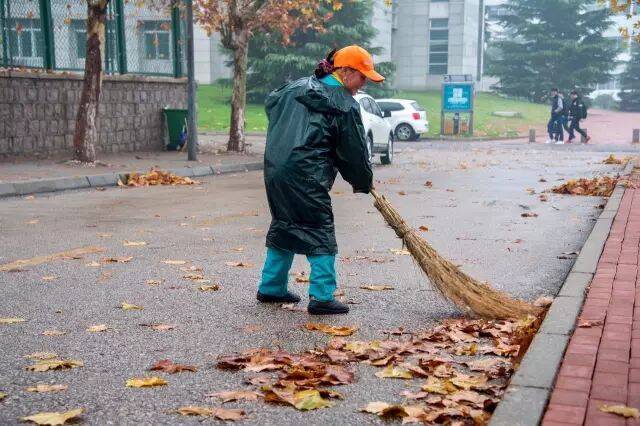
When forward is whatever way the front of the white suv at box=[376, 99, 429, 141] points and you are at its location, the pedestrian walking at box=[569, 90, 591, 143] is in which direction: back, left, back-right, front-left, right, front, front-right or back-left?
back-right

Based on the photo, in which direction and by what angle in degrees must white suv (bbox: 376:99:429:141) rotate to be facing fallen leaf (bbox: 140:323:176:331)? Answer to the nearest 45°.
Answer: approximately 135° to its left

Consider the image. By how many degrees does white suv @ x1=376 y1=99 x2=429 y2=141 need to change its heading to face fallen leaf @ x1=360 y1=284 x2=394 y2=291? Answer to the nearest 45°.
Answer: approximately 135° to its left

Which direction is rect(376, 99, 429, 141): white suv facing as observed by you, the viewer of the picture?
facing away from the viewer and to the left of the viewer

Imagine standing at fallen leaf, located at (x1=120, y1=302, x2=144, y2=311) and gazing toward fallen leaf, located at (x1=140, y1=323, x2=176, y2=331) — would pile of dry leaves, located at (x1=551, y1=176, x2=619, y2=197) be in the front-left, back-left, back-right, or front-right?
back-left

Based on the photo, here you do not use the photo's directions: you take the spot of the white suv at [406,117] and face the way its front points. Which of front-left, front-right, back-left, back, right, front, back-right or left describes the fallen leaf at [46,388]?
back-left

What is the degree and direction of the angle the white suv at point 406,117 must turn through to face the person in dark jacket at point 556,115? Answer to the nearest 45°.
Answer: approximately 135° to its right

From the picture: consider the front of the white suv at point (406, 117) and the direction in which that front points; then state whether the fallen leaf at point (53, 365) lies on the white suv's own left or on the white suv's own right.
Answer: on the white suv's own left

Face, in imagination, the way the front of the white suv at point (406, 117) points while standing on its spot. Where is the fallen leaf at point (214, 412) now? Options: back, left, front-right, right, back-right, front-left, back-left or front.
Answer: back-left

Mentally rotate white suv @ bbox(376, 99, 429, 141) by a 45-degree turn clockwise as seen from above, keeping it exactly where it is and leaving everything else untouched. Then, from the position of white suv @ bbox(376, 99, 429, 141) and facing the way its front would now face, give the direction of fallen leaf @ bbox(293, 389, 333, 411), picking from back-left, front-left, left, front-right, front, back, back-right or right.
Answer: back
